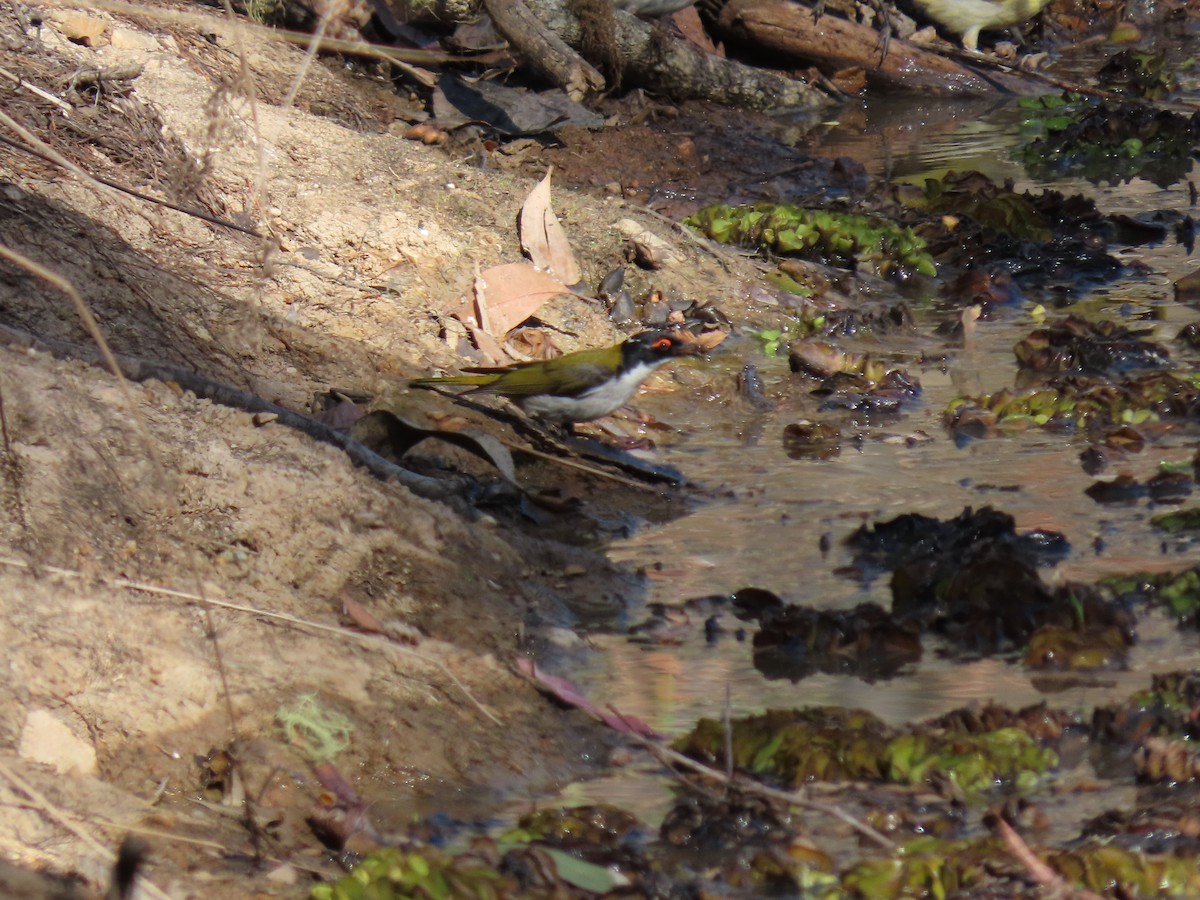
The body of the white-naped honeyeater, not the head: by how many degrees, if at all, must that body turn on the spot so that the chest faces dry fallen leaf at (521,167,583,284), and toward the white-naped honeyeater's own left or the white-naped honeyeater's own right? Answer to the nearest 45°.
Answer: approximately 90° to the white-naped honeyeater's own left

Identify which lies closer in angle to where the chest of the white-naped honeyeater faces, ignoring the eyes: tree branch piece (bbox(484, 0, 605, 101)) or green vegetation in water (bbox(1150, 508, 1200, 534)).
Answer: the green vegetation in water

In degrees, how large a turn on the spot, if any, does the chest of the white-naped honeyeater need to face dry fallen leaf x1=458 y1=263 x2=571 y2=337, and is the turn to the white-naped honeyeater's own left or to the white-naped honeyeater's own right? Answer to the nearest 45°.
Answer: approximately 90° to the white-naped honeyeater's own left

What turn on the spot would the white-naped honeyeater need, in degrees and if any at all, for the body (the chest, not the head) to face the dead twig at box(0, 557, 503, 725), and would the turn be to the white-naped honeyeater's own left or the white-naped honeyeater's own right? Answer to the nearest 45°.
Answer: approximately 90° to the white-naped honeyeater's own right

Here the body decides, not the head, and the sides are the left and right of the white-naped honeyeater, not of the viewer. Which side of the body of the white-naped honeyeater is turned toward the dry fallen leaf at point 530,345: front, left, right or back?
left

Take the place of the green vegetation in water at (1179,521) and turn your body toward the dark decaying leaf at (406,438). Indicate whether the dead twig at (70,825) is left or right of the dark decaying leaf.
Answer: left

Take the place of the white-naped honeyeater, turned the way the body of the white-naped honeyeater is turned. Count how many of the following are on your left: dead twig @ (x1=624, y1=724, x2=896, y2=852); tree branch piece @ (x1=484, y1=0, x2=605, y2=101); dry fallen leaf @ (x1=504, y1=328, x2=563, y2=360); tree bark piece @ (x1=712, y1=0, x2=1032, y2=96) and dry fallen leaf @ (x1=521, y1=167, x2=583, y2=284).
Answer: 4

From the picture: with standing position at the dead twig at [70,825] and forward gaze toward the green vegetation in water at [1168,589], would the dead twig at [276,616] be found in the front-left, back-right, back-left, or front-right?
front-left

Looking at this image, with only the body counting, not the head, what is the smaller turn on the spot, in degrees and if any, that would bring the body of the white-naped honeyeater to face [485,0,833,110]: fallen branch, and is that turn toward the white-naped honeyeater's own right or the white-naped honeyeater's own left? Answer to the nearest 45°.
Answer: approximately 90° to the white-naped honeyeater's own left

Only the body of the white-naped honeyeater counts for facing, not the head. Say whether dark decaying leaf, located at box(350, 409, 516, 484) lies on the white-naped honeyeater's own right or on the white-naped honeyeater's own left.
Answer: on the white-naped honeyeater's own right

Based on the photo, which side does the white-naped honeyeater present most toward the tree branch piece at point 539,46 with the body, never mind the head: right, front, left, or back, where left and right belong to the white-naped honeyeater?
left

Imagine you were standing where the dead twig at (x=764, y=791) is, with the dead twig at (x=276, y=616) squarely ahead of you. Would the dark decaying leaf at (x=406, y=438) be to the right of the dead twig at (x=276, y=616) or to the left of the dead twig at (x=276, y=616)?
right

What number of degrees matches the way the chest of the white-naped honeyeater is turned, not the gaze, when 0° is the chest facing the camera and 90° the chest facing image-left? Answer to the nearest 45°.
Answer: approximately 270°

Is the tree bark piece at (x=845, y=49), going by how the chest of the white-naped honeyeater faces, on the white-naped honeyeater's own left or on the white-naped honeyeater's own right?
on the white-naped honeyeater's own left

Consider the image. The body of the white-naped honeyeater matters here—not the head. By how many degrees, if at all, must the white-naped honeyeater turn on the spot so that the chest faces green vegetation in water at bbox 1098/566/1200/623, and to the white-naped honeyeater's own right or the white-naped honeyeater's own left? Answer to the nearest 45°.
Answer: approximately 45° to the white-naped honeyeater's own right
